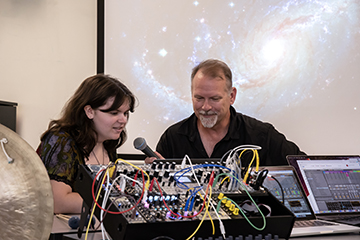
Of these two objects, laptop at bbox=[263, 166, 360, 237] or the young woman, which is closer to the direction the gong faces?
the laptop

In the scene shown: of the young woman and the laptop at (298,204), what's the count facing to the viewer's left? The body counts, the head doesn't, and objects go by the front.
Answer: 0

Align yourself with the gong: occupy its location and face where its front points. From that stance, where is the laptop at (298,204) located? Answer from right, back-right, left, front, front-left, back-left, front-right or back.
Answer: left

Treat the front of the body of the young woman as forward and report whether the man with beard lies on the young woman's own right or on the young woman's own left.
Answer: on the young woman's own left

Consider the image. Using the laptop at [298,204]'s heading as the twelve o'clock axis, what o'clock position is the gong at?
The gong is roughly at 3 o'clock from the laptop.

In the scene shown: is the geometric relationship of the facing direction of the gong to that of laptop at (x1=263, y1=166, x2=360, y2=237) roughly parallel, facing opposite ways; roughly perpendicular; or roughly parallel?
roughly parallel

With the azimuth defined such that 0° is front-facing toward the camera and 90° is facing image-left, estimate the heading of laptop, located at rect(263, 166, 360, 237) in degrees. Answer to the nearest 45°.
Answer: approximately 315°

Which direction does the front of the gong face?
toward the camera

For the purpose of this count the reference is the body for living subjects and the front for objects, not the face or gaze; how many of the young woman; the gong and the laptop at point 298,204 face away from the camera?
0

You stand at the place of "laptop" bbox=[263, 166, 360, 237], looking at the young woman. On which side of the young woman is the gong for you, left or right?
left

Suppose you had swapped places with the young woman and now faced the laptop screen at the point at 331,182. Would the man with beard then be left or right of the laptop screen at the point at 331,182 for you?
left

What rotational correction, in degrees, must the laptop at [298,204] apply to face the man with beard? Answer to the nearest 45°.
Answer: approximately 180°

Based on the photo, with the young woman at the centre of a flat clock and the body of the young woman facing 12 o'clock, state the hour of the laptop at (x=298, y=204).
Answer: The laptop is roughly at 12 o'clock from the young woman.

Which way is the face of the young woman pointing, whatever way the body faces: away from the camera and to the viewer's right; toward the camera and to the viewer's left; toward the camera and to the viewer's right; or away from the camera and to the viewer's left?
toward the camera and to the viewer's right
